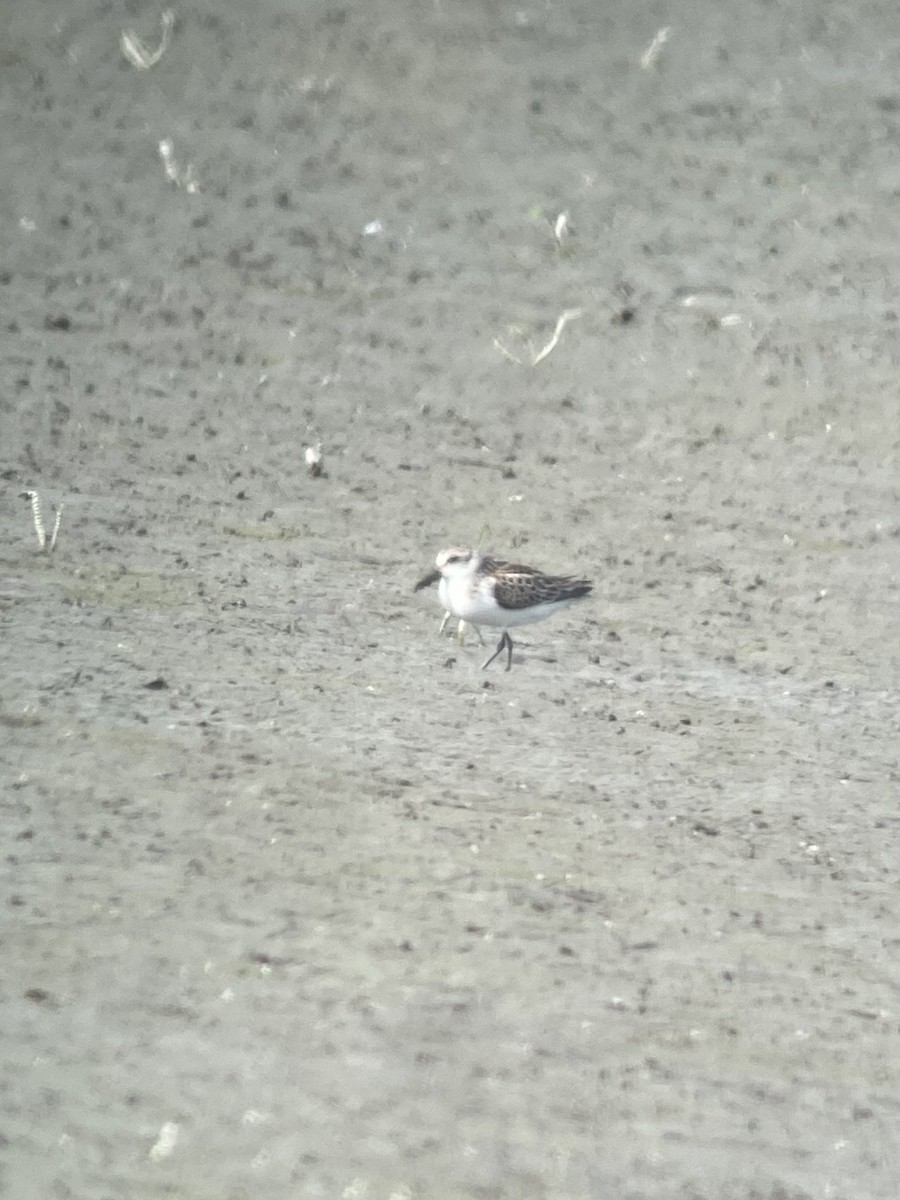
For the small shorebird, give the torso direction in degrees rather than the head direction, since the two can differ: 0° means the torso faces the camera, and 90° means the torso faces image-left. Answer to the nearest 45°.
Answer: approximately 90°
